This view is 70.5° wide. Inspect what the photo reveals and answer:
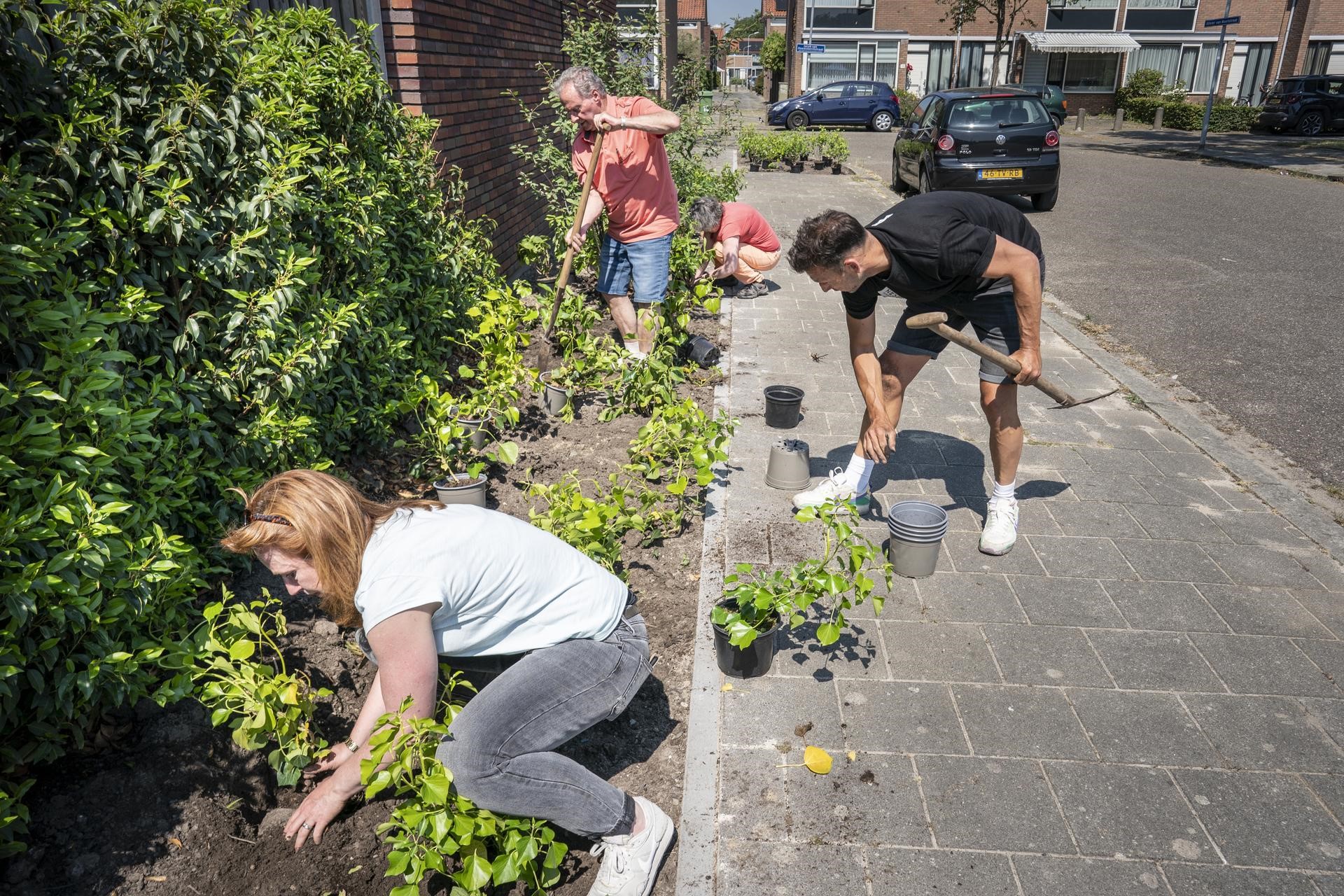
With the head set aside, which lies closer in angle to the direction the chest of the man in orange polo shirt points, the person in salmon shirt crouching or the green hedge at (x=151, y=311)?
the green hedge

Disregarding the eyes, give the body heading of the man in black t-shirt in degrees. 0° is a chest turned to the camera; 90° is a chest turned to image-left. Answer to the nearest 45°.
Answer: approximately 45°

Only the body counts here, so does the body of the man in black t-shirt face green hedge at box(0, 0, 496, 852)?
yes

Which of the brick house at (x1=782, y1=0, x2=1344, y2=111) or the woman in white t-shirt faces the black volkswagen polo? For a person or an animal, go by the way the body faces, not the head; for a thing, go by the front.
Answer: the brick house

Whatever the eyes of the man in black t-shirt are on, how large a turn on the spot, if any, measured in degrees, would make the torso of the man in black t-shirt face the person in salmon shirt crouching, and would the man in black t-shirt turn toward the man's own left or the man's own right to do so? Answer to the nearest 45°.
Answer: approximately 90° to the man's own right

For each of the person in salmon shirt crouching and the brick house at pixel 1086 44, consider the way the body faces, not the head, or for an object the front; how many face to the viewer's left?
1

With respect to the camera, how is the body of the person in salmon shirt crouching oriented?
to the viewer's left

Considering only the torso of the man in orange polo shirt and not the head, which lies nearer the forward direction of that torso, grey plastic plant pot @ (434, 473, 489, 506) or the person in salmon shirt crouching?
the grey plastic plant pot

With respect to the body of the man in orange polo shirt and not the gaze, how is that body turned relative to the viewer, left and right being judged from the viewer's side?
facing the viewer and to the left of the viewer

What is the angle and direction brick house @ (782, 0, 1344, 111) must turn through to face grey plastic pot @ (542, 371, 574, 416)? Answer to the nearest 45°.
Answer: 0° — it already faces it

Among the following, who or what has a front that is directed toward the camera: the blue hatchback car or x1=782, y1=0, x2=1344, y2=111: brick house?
the brick house

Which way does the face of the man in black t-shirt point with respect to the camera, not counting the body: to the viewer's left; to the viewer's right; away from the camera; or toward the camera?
to the viewer's left

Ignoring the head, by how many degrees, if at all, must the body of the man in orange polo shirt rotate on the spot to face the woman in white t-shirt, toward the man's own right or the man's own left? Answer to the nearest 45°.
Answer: approximately 45° to the man's own left

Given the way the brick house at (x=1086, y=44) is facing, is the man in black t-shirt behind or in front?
in front

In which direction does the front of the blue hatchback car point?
to the viewer's left

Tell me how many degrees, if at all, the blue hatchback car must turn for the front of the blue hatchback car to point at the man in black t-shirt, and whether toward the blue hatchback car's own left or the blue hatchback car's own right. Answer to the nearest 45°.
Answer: approximately 90° to the blue hatchback car's own left

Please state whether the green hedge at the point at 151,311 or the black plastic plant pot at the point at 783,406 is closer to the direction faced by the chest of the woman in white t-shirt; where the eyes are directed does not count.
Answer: the green hedge

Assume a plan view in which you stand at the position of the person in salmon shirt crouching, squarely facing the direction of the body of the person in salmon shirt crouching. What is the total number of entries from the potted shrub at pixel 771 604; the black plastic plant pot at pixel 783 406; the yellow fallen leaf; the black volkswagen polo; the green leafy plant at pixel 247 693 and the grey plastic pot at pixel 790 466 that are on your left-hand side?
5

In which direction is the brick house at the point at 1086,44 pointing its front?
toward the camera

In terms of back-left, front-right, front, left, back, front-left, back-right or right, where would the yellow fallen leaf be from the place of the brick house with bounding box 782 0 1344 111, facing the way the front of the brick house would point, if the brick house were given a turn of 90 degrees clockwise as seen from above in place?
left

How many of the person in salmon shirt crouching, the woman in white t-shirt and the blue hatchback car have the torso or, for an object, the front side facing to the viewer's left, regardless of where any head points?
3

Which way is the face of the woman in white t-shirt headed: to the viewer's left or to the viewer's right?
to the viewer's left

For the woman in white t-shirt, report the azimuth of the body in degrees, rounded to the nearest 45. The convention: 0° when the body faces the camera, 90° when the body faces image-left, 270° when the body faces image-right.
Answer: approximately 90°
